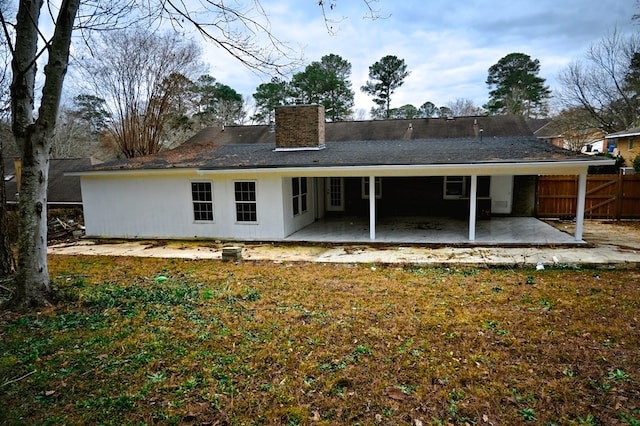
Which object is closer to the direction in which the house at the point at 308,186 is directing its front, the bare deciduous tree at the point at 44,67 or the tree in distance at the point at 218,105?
the tree in distance

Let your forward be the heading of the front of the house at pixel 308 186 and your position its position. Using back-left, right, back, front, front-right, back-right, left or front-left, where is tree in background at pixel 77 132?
front-left

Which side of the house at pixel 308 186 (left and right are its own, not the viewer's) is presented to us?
back

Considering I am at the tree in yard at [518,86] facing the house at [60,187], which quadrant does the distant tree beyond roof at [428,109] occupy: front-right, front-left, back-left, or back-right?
front-right

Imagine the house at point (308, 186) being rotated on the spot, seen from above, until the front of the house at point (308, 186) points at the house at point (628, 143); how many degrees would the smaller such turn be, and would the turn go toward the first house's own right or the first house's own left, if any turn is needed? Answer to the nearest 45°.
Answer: approximately 45° to the first house's own right

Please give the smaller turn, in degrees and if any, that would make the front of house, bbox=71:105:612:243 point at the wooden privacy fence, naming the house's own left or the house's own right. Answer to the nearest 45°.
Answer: approximately 90° to the house's own right

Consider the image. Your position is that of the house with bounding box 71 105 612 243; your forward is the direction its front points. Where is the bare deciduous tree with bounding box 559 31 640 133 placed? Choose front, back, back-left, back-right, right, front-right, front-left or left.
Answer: front-right

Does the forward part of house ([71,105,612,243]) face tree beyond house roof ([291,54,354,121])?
yes

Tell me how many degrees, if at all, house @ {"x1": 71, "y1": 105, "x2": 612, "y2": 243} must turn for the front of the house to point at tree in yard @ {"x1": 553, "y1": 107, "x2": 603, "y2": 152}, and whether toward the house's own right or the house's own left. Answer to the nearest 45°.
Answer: approximately 45° to the house's own right

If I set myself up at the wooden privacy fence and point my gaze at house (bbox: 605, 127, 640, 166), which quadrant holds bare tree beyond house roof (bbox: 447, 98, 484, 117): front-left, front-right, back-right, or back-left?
front-left

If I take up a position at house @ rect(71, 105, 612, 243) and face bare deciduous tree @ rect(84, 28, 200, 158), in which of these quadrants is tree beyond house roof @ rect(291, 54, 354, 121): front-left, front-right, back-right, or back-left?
front-right

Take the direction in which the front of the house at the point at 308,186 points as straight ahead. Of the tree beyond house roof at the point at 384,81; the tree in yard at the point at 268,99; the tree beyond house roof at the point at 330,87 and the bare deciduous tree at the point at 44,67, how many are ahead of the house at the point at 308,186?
3

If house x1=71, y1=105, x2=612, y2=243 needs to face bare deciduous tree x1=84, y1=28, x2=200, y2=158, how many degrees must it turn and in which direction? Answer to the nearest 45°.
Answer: approximately 45° to its left

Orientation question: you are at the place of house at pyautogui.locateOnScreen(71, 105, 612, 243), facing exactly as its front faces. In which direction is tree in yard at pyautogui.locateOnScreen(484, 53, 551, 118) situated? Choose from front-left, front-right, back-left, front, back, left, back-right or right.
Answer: front-right

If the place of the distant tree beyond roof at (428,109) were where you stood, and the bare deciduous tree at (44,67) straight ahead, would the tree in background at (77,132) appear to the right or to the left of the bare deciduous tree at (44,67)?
right
